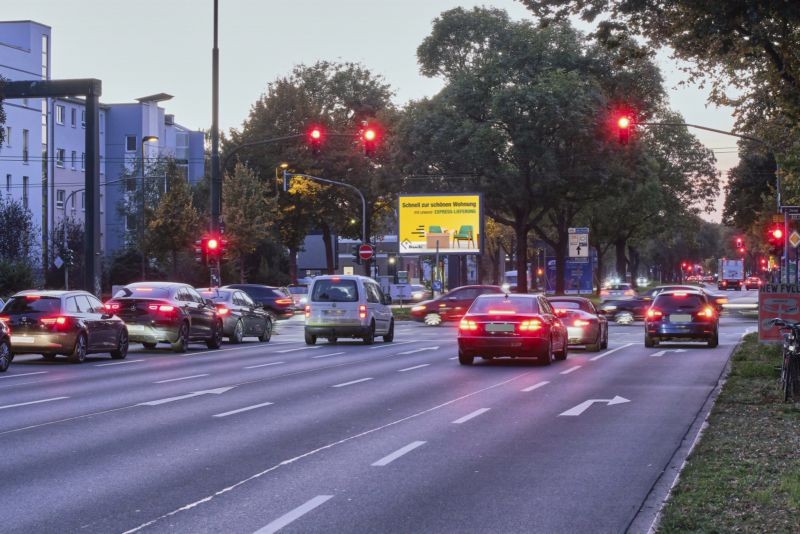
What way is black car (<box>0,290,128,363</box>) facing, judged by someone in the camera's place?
facing away from the viewer and to the right of the viewer

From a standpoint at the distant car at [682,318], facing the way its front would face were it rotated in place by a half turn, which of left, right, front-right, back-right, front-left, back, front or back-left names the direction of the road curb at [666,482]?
front

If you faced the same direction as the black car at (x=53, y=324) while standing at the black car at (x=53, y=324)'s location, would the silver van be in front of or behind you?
in front

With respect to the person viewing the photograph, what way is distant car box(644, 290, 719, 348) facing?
facing away from the viewer

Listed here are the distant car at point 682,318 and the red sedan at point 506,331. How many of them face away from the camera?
2

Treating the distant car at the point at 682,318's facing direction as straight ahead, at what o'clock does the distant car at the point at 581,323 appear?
the distant car at the point at 581,323 is roughly at 8 o'clock from the distant car at the point at 682,318.

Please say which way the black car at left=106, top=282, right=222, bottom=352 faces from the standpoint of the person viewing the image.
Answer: facing away from the viewer and to the right of the viewer

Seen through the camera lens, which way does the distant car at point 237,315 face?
facing away from the viewer and to the right of the viewer

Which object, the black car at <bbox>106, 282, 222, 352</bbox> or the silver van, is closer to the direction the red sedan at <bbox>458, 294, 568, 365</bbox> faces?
the silver van

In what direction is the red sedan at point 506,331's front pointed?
away from the camera

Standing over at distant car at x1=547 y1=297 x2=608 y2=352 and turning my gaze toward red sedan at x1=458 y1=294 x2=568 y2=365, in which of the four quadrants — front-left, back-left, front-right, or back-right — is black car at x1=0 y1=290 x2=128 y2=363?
front-right

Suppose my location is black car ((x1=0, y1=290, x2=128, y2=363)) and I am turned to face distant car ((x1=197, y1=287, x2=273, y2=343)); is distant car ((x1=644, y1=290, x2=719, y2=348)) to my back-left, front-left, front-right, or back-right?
front-right

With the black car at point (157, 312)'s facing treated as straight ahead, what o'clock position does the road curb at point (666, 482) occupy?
The road curb is roughly at 4 o'clock from the black car.

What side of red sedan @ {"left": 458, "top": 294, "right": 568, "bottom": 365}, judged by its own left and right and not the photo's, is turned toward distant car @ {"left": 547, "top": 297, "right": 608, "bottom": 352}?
front
